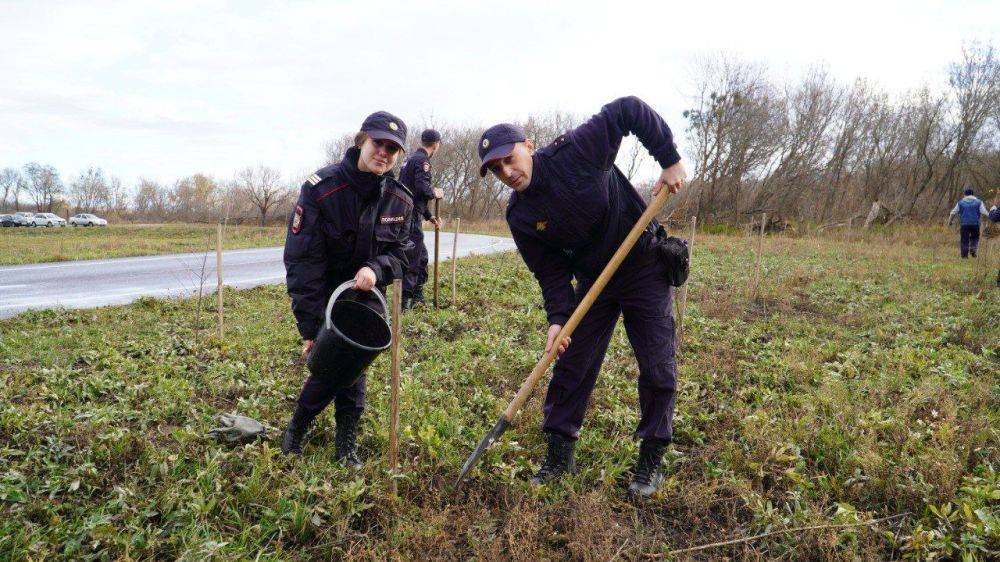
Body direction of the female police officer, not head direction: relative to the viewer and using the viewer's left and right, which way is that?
facing the viewer and to the right of the viewer

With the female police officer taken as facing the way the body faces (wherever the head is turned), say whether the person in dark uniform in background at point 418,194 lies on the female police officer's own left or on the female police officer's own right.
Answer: on the female police officer's own left

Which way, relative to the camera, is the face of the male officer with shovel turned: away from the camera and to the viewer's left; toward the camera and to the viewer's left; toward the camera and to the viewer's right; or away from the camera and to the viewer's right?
toward the camera and to the viewer's left

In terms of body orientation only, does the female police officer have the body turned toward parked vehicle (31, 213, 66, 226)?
no

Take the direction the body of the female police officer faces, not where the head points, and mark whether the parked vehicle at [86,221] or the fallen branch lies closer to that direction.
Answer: the fallen branch

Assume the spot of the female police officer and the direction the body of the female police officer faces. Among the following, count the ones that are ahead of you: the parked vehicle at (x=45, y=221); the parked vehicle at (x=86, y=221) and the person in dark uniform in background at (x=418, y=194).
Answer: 0

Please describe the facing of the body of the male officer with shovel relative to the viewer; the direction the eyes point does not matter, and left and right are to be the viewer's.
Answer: facing the viewer and to the left of the viewer

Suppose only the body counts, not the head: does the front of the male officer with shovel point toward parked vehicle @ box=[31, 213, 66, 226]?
no

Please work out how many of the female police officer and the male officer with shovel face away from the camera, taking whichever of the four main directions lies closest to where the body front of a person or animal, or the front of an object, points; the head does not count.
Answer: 0

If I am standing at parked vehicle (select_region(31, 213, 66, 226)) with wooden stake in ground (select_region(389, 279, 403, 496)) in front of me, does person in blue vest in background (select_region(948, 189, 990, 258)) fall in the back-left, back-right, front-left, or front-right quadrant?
front-left

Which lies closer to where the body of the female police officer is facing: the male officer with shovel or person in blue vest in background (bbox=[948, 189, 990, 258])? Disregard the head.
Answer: the male officer with shovel

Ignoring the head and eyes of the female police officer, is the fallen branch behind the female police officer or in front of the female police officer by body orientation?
in front

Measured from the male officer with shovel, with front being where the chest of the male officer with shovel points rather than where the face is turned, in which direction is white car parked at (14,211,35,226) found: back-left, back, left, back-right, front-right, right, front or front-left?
right

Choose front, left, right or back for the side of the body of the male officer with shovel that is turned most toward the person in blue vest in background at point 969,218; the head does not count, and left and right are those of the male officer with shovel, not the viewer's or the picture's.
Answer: back

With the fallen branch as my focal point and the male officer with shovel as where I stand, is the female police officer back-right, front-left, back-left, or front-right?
back-right
